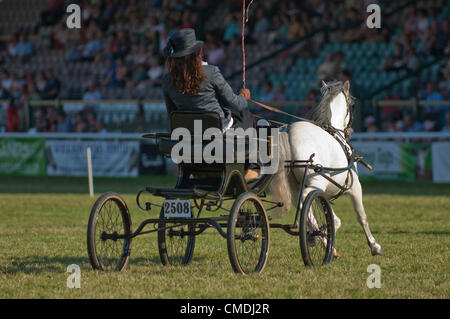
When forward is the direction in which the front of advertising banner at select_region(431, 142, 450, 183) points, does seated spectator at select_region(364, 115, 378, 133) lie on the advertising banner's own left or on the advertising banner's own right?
on the advertising banner's own right

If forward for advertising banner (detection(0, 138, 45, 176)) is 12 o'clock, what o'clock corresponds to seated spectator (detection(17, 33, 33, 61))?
The seated spectator is roughly at 6 o'clock from the advertising banner.

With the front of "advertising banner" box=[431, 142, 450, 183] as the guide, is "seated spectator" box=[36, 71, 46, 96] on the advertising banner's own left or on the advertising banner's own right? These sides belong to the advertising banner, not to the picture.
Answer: on the advertising banner's own right

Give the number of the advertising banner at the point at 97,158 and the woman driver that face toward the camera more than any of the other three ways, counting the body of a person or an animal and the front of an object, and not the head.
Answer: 1

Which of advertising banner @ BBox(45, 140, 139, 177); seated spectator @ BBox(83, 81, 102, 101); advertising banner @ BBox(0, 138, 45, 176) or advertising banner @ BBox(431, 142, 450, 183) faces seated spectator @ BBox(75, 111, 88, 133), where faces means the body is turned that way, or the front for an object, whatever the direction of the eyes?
seated spectator @ BBox(83, 81, 102, 101)

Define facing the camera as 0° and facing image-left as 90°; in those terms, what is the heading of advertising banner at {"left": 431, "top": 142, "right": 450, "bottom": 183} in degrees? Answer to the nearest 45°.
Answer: approximately 0°

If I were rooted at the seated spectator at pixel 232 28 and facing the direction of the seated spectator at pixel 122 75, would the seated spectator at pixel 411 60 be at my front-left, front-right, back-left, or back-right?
back-left

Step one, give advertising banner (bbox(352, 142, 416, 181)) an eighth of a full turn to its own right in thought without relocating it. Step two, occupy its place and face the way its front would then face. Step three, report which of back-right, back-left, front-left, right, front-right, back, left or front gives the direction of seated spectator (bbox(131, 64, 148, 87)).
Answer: right
